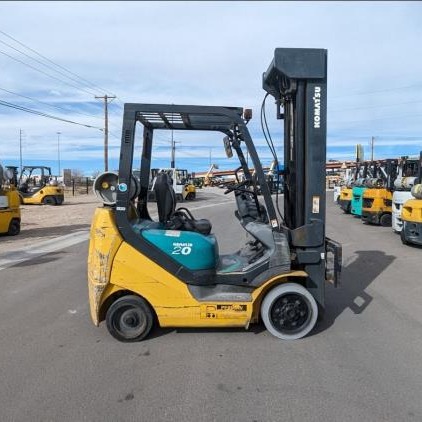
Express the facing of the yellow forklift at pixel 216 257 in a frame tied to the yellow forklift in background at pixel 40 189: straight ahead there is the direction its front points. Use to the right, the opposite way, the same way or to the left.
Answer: the opposite way

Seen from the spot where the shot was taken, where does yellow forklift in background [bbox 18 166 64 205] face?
facing to the left of the viewer

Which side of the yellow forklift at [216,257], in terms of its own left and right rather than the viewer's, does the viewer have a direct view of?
right

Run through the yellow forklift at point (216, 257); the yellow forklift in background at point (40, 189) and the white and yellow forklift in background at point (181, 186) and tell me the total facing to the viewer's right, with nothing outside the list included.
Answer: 1

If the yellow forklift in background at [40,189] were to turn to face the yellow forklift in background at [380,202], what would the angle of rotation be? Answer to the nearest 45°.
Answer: approximately 135° to its left

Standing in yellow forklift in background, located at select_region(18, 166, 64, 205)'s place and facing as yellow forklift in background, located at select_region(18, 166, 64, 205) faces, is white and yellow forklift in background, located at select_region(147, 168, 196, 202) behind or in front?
behind

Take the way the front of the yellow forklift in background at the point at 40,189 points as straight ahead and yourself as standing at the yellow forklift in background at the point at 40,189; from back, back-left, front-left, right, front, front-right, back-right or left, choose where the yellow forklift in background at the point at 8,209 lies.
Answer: left

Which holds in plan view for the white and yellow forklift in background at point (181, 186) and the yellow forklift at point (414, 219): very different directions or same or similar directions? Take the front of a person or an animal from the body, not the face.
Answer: very different directions

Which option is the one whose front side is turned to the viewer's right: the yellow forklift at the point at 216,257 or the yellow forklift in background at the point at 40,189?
the yellow forklift
